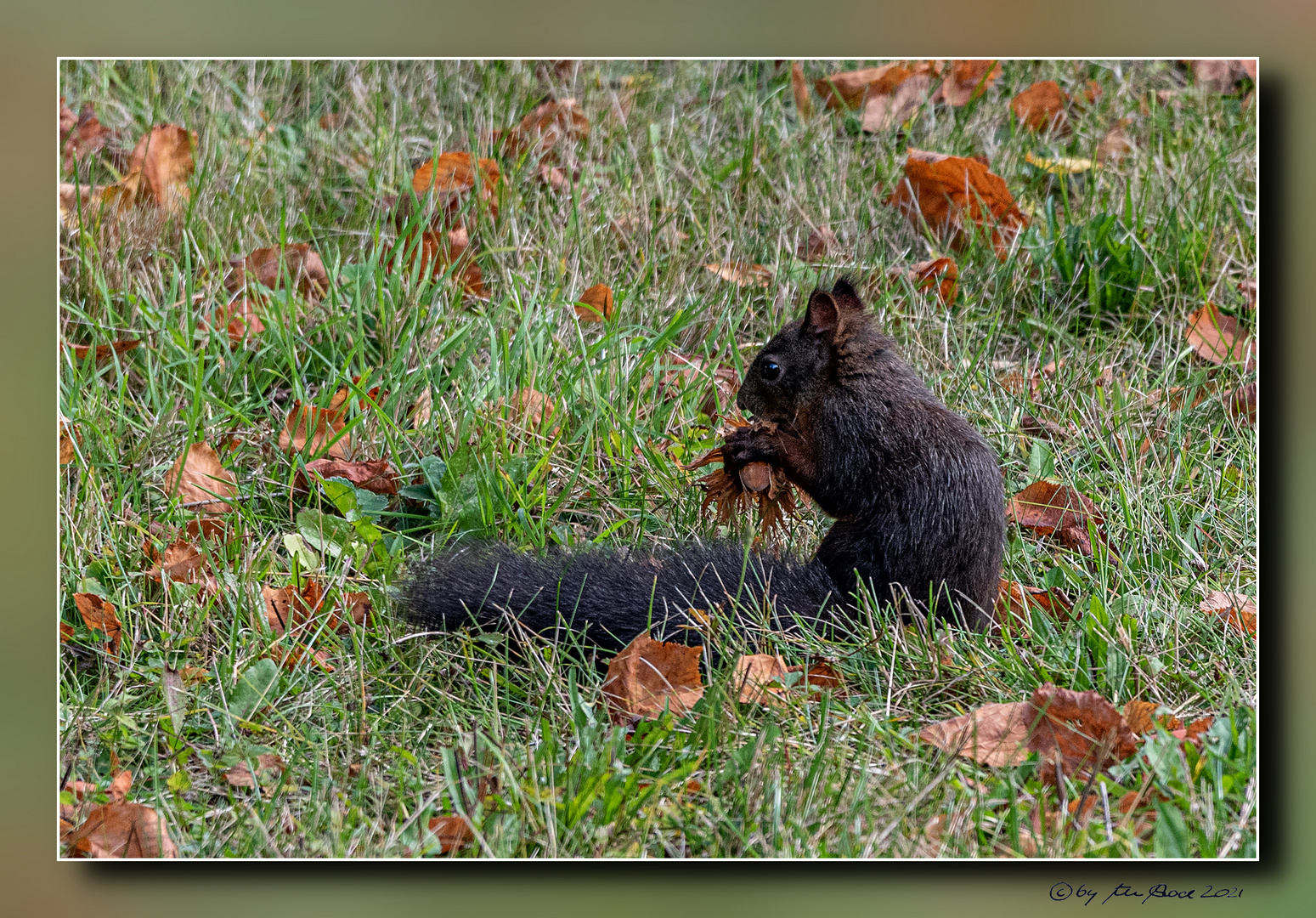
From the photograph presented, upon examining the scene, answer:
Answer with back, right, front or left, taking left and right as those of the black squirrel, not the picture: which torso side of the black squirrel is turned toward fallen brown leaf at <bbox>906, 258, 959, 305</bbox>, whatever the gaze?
right

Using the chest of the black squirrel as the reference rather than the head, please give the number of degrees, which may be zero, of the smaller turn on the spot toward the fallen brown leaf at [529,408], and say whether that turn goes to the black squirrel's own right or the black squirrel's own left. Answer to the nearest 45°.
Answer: approximately 45° to the black squirrel's own right

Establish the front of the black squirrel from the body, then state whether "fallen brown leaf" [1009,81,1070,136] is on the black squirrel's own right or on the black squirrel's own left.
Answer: on the black squirrel's own right

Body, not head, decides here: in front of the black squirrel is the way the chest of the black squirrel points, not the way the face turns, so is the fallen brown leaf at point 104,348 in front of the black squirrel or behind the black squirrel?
in front

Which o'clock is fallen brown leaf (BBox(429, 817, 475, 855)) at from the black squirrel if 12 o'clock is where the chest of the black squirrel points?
The fallen brown leaf is roughly at 11 o'clock from the black squirrel.

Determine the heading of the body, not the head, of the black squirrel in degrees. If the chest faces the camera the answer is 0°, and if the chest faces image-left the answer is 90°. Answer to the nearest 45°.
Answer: approximately 90°

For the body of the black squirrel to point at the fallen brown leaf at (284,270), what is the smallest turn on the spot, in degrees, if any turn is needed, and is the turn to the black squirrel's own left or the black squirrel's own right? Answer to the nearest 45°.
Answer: approximately 45° to the black squirrel's own right

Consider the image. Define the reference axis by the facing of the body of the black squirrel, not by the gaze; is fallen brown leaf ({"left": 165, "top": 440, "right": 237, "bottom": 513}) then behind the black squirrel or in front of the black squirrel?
in front

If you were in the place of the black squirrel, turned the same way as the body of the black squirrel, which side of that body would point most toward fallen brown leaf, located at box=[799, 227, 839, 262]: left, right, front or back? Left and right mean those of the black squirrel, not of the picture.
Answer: right
